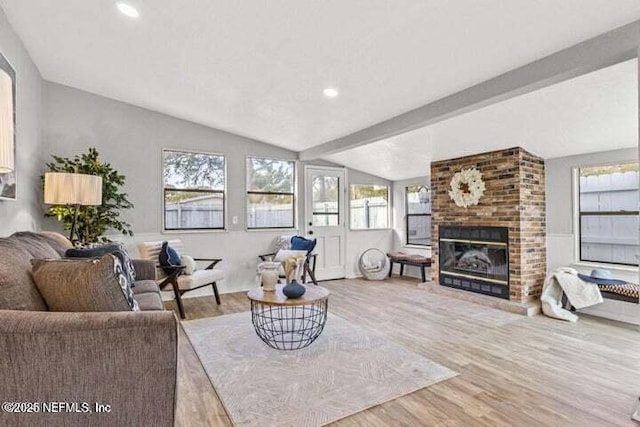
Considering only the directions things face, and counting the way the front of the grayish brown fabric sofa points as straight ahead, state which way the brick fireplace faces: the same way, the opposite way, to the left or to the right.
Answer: the opposite way

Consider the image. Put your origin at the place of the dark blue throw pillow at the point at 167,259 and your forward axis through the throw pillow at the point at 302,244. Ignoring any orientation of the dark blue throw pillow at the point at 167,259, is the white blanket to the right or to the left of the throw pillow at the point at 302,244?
right

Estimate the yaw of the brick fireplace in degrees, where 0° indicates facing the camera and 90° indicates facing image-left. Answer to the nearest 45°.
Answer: approximately 45°

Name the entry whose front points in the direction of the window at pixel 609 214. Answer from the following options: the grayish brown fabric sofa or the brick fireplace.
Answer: the grayish brown fabric sofa

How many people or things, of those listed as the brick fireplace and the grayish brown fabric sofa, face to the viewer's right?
1

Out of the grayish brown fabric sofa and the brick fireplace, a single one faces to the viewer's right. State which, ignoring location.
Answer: the grayish brown fabric sofa

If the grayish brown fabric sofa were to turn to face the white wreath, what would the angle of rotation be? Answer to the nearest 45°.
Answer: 0° — it already faces it

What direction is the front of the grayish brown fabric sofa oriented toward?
to the viewer's right

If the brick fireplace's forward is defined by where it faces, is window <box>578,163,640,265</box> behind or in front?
behind
